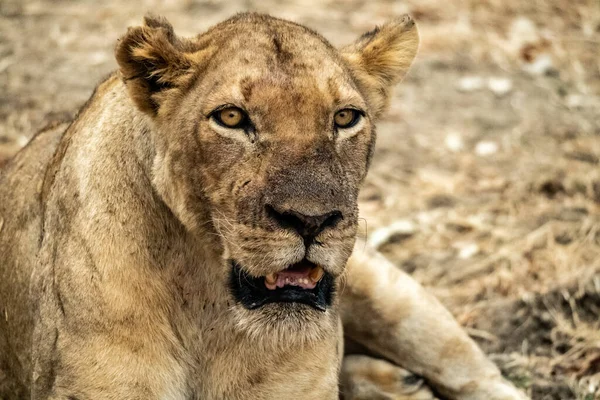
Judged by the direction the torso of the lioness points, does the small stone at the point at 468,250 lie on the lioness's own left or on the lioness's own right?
on the lioness's own left

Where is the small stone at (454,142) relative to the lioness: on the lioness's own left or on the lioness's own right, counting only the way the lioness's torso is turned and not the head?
on the lioness's own left

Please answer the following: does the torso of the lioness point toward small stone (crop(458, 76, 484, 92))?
no

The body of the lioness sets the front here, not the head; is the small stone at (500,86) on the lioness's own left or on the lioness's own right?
on the lioness's own left

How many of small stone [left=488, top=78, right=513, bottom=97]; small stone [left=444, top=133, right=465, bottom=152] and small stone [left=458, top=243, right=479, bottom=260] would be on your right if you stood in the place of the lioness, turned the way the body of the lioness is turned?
0

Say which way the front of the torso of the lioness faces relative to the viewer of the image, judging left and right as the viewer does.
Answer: facing the viewer and to the right of the viewer
